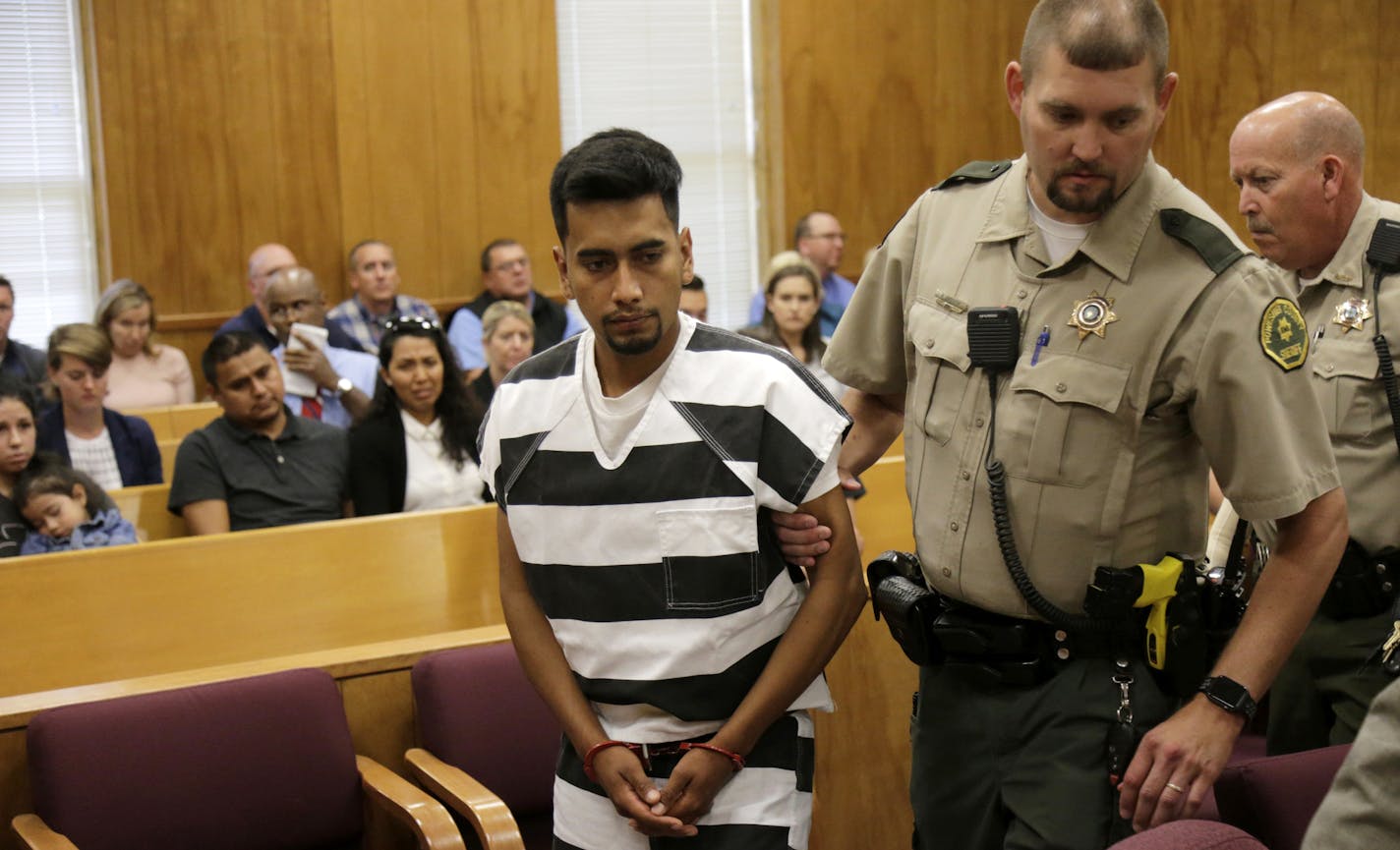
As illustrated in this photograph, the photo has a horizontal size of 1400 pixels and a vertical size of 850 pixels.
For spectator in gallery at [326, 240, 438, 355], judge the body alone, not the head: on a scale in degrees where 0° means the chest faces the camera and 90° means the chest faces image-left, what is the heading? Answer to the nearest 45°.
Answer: approximately 0°

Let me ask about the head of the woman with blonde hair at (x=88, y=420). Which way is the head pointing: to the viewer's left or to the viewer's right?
to the viewer's right

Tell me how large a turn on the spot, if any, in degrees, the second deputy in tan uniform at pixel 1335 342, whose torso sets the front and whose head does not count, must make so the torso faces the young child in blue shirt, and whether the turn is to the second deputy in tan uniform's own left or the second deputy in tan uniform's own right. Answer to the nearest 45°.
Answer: approximately 45° to the second deputy in tan uniform's own right

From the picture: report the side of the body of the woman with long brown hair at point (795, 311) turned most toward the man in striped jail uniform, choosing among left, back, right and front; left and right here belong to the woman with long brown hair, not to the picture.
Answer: front

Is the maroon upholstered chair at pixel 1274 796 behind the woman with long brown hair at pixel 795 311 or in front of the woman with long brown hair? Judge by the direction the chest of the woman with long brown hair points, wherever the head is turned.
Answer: in front

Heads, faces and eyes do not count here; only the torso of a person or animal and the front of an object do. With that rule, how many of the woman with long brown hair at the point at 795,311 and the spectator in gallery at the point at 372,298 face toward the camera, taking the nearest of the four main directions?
2

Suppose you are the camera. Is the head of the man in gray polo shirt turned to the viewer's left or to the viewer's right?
to the viewer's right

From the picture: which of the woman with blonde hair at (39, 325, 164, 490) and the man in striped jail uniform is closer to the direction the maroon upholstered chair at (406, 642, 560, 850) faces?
the man in striped jail uniform

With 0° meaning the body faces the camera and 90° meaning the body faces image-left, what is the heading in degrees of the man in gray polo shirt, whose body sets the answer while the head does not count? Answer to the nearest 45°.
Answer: approximately 315°

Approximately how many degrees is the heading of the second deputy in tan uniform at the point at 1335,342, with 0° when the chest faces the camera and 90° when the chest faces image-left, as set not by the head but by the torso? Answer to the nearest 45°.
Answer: approximately 45°
